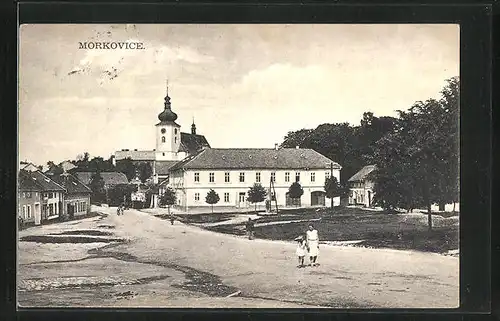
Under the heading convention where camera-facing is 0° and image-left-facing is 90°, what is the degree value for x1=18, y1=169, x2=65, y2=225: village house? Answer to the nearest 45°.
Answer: approximately 315°

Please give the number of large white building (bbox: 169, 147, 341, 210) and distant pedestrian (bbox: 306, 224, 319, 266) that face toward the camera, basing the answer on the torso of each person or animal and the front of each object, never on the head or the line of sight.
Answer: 2

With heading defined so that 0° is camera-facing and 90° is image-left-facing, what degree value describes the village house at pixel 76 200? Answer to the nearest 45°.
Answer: approximately 315°

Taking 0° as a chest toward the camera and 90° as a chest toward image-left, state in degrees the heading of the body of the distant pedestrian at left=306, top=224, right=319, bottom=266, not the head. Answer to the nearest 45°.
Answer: approximately 0°
